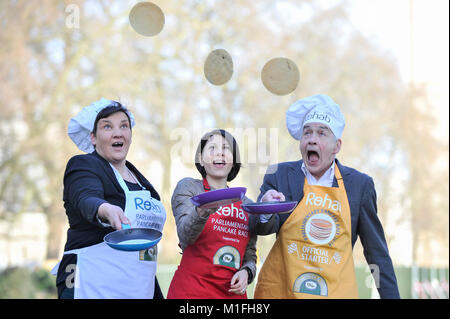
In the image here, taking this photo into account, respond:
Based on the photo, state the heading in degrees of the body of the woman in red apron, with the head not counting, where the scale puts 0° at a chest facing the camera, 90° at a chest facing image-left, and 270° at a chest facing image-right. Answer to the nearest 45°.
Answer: approximately 315°
